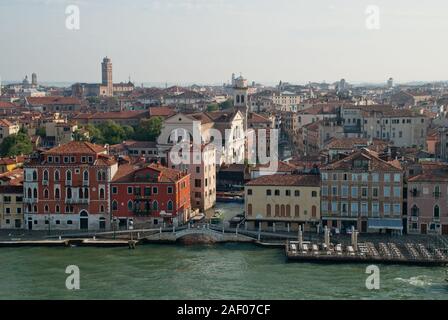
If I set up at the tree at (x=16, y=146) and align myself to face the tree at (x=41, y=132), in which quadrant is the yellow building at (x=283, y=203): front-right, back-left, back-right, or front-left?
back-right

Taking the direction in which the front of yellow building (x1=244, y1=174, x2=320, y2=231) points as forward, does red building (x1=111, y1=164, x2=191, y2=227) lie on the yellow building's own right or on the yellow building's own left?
on the yellow building's own right

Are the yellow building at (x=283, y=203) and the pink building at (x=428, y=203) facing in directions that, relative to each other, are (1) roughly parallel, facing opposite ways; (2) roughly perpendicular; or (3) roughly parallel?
roughly parallel

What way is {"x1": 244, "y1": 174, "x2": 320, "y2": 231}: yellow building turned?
toward the camera

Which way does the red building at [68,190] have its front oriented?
toward the camera

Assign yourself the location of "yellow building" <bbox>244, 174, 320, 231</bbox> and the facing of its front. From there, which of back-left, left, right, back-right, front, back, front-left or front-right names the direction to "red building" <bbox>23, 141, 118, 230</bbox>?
right

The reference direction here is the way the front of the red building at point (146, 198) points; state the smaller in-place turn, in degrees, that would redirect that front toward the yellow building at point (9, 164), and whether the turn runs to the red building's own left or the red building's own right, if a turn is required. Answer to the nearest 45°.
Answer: approximately 135° to the red building's own right

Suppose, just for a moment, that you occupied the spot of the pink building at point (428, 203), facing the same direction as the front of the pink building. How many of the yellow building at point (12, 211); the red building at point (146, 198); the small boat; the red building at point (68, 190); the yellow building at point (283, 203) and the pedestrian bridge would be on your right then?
6

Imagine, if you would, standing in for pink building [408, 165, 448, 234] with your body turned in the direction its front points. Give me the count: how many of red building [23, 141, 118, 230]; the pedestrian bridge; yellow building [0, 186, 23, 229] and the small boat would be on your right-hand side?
4

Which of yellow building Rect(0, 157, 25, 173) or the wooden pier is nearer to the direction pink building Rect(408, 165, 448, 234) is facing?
the wooden pier

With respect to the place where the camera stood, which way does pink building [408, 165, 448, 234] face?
facing the viewer

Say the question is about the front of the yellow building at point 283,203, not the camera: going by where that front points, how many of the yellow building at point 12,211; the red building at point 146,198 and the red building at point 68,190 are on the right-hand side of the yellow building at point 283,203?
3

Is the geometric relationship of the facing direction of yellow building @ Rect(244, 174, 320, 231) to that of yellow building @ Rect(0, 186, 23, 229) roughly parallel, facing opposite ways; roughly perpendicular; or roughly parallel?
roughly parallel
